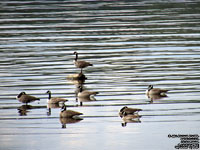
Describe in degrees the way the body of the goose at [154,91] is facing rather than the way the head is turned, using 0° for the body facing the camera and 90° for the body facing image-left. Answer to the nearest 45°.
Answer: approximately 90°

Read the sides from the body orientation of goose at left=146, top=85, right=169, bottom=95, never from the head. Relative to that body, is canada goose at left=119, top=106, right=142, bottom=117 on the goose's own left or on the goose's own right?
on the goose's own left

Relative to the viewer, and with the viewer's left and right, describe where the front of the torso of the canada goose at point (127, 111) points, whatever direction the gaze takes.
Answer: facing to the left of the viewer
